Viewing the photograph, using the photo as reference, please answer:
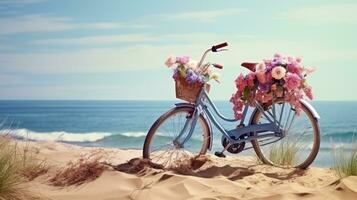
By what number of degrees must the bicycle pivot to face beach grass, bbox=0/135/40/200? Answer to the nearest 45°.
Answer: approximately 45° to its left

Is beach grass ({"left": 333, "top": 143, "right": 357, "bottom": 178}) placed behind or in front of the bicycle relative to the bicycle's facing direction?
behind

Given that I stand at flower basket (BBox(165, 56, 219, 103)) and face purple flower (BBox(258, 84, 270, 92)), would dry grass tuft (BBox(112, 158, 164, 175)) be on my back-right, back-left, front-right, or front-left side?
back-right

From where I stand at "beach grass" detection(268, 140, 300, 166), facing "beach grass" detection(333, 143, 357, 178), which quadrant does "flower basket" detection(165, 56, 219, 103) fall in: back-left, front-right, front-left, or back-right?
back-right

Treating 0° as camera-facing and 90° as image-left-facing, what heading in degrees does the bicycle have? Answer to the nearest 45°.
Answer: approximately 90°
